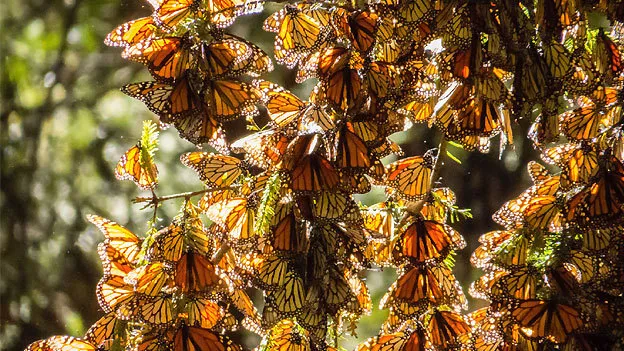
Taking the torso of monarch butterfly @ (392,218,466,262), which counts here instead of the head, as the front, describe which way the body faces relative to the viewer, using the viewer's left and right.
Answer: facing away from the viewer

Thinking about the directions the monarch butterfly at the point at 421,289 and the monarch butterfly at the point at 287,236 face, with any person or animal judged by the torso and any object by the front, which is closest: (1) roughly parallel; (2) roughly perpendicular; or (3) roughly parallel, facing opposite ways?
roughly parallel
